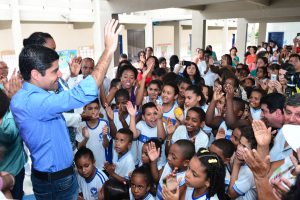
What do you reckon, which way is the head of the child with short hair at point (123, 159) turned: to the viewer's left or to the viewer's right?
to the viewer's left

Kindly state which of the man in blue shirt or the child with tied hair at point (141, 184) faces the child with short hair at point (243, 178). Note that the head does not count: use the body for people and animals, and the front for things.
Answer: the man in blue shirt

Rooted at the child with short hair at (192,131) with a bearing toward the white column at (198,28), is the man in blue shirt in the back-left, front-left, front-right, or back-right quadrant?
back-left

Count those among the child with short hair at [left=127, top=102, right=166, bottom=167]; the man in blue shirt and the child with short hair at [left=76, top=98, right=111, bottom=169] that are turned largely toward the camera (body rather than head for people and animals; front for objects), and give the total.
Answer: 2

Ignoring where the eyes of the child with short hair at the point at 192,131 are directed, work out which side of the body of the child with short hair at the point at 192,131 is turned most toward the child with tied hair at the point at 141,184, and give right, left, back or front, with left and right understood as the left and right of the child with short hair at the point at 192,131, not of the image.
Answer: front

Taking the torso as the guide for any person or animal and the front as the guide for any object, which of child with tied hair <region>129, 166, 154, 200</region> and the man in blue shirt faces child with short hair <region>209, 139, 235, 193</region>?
the man in blue shirt

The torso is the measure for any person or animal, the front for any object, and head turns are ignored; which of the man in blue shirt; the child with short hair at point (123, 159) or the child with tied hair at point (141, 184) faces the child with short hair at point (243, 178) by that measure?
the man in blue shirt

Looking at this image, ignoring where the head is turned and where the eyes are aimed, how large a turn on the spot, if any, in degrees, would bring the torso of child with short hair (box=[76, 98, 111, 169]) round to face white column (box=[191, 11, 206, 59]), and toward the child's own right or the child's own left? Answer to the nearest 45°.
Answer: approximately 135° to the child's own left

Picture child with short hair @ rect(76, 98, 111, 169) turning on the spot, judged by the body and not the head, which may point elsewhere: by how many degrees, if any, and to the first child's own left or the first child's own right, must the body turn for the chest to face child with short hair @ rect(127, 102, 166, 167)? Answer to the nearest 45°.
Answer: approximately 90° to the first child's own left

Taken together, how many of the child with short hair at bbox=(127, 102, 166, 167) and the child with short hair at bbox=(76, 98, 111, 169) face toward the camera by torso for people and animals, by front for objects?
2

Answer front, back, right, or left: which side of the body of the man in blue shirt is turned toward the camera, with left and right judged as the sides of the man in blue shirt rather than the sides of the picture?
right

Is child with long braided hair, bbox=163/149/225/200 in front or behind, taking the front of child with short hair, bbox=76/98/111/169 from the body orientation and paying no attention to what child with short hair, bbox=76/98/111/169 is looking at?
in front

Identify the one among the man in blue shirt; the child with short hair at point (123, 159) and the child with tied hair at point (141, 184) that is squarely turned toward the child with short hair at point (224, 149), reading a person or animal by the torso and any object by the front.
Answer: the man in blue shirt

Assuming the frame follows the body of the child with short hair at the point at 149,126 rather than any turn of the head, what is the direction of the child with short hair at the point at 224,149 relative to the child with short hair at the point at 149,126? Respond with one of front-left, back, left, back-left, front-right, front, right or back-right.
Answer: front-left

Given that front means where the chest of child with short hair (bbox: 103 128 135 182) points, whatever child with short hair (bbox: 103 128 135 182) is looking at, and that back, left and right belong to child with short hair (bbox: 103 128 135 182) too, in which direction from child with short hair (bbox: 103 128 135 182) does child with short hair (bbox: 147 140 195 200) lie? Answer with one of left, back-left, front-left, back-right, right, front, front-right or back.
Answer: left
